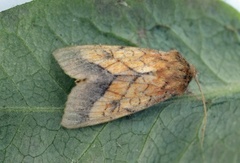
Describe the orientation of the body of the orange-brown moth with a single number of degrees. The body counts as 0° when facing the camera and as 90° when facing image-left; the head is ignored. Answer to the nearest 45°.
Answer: approximately 270°
